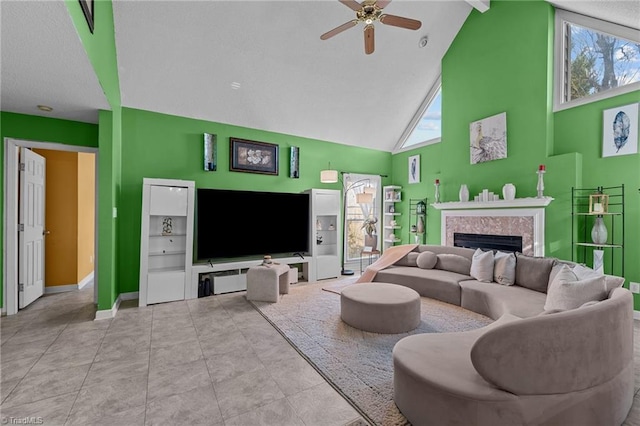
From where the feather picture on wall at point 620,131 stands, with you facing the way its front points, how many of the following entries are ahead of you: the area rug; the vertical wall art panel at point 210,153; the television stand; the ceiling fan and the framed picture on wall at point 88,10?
5

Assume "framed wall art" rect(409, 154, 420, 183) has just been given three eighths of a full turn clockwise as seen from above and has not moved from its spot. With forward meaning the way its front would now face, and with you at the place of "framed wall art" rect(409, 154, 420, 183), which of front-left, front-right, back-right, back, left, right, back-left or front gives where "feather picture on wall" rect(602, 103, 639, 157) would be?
back-right

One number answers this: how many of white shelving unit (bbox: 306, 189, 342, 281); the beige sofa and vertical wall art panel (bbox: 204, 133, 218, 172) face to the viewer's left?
1

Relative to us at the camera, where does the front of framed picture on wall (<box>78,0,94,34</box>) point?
facing to the right of the viewer

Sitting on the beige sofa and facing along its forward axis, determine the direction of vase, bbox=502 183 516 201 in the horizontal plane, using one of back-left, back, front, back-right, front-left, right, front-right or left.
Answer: right

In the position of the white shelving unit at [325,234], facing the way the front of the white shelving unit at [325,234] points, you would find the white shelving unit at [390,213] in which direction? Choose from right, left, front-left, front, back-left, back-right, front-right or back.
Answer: left

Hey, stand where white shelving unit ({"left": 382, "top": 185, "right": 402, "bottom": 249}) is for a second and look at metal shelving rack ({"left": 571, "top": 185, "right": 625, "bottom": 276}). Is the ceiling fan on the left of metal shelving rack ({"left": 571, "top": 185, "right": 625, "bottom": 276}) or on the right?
right

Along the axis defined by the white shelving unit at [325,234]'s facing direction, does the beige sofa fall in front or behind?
in front

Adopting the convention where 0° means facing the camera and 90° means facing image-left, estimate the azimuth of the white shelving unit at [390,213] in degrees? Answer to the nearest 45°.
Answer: approximately 45°
